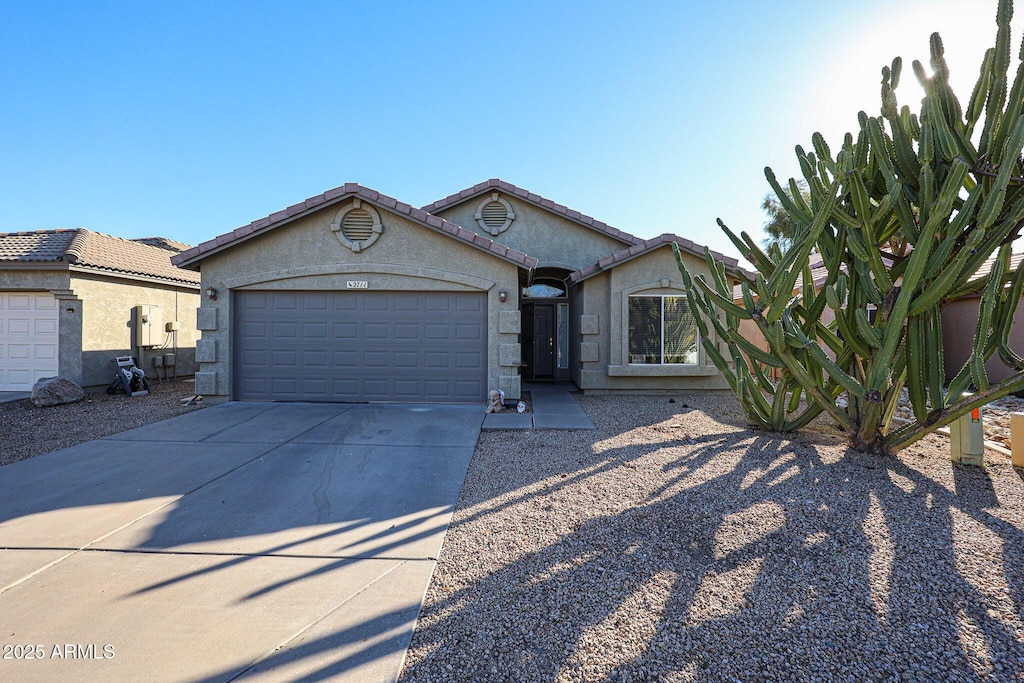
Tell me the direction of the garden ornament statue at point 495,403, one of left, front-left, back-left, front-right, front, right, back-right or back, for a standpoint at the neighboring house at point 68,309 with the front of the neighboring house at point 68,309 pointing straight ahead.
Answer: front-left

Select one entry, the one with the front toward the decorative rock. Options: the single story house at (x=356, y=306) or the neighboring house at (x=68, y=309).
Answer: the neighboring house

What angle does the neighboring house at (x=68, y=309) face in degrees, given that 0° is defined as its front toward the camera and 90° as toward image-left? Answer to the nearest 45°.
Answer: approximately 0°

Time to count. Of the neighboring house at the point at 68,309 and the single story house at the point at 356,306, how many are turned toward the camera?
2

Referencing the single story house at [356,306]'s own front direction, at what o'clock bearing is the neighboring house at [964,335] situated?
The neighboring house is roughly at 9 o'clock from the single story house.

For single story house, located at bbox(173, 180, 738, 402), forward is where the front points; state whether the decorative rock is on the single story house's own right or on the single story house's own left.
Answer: on the single story house's own right

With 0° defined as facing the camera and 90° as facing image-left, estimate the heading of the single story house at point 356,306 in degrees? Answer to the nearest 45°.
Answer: approximately 0°

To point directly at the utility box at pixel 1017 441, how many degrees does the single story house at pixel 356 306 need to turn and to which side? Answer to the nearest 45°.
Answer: approximately 45° to its left

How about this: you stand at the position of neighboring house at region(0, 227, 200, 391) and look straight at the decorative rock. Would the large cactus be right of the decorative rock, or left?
left

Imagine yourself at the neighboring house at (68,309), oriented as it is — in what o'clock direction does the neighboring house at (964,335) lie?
the neighboring house at (964,335) is roughly at 10 o'clock from the neighboring house at (68,309).

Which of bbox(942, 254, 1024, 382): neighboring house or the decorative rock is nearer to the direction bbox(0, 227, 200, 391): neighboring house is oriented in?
the decorative rock

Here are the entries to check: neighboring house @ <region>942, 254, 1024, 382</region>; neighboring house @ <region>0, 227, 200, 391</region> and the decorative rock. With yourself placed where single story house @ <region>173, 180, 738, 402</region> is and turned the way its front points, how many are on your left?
1
